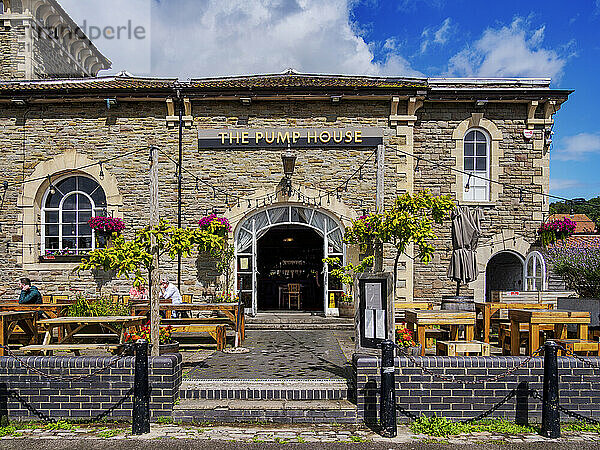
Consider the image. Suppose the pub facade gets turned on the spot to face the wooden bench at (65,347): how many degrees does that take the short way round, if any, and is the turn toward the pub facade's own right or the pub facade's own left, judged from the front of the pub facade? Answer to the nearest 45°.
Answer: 0° — it already faces it

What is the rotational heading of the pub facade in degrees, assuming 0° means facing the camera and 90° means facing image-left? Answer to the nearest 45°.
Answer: approximately 0°

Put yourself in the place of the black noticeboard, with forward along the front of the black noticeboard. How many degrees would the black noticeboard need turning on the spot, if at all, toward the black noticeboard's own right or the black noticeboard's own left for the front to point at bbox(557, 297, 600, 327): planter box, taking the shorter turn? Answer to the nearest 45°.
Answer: approximately 135° to the black noticeboard's own left

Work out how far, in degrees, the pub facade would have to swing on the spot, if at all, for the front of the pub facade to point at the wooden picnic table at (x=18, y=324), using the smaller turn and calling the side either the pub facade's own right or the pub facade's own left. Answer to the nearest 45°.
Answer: approximately 45° to the pub facade's own right

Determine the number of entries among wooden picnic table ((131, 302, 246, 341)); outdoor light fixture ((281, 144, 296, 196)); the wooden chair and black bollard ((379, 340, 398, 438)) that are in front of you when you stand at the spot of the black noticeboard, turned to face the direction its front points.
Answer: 1

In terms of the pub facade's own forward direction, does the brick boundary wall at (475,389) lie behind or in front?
in front

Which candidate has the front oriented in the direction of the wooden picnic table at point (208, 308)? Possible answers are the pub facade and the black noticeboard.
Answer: the pub facade

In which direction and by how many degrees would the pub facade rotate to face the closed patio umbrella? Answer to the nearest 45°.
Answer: approximately 45° to its left

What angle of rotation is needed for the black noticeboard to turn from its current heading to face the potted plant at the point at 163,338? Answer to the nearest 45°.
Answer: approximately 90° to its right
